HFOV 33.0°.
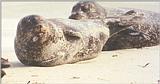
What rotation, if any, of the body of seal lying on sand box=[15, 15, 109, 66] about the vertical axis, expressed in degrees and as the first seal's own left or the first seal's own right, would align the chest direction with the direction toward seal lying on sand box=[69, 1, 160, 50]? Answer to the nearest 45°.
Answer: approximately 180°

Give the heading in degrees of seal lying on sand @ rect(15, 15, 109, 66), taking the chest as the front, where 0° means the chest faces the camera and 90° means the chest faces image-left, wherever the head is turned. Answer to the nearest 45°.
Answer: approximately 45°
